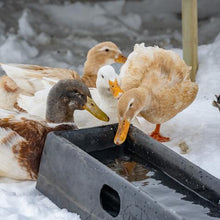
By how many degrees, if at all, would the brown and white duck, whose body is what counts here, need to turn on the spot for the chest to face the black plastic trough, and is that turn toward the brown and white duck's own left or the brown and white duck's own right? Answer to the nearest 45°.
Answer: approximately 45° to the brown and white duck's own right

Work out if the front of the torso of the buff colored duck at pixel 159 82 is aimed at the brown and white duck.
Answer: yes

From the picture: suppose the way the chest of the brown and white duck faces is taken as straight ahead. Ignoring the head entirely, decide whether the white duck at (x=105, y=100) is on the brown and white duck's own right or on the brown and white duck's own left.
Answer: on the brown and white duck's own left

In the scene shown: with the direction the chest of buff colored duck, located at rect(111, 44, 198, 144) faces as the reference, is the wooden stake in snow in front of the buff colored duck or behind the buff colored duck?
behind

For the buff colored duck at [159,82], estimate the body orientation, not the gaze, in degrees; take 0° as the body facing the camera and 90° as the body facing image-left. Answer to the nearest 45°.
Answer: approximately 45°

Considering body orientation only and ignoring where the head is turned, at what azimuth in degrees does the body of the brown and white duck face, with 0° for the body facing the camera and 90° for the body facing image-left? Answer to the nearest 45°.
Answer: approximately 270°

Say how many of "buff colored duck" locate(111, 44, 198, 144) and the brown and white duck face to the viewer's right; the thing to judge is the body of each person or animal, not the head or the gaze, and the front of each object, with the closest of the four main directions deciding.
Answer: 1
